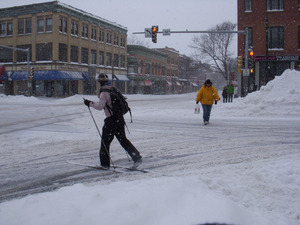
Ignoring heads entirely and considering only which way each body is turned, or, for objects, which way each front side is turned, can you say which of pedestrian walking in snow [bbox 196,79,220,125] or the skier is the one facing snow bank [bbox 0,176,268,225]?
the pedestrian walking in snow

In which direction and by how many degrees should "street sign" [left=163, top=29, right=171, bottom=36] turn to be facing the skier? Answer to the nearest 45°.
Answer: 0° — it already faces them

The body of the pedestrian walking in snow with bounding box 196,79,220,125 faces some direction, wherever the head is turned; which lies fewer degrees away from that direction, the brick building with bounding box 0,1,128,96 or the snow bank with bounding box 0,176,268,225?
the snow bank

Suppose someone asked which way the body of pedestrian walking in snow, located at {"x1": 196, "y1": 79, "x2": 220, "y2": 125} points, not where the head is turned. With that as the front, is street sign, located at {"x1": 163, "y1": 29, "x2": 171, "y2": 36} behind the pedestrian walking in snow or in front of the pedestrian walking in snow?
behind

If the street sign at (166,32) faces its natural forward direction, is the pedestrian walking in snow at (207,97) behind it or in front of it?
in front

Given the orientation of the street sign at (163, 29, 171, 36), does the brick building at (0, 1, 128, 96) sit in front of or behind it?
behind

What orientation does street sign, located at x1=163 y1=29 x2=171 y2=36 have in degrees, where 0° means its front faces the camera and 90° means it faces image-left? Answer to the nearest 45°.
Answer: approximately 0°
